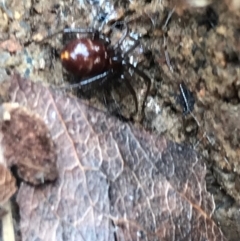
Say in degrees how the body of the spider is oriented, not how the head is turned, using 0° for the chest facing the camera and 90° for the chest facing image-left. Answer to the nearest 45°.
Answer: approximately 270°
